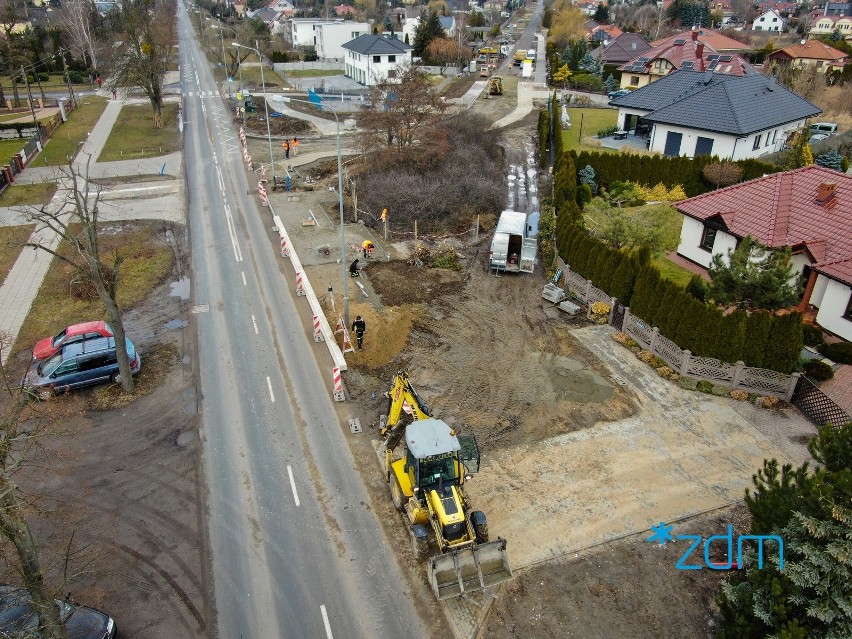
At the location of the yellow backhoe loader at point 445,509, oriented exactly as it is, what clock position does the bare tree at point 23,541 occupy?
The bare tree is roughly at 2 o'clock from the yellow backhoe loader.

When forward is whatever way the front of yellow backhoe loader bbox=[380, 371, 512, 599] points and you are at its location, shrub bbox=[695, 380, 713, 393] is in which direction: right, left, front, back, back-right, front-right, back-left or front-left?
back-left

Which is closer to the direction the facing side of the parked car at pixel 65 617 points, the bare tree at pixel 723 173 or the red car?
the bare tree

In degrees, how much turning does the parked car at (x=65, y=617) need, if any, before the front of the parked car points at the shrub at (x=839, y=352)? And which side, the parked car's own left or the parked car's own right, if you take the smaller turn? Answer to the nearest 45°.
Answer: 0° — it already faces it

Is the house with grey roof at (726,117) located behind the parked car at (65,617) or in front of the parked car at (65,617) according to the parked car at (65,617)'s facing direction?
in front

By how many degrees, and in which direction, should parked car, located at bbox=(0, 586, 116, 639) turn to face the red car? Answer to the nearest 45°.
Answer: approximately 90° to its left

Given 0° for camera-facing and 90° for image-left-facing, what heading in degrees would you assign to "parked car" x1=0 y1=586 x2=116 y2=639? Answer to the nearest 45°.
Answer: approximately 270°

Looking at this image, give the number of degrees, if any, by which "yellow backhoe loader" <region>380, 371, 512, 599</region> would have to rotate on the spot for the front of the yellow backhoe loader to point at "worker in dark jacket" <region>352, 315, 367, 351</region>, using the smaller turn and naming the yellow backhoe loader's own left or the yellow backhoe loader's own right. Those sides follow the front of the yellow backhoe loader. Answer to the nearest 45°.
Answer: approximately 180°

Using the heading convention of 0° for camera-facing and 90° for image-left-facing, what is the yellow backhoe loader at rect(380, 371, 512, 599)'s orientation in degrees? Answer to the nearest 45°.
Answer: approximately 0°

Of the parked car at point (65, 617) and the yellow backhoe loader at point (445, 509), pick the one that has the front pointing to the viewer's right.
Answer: the parked car
